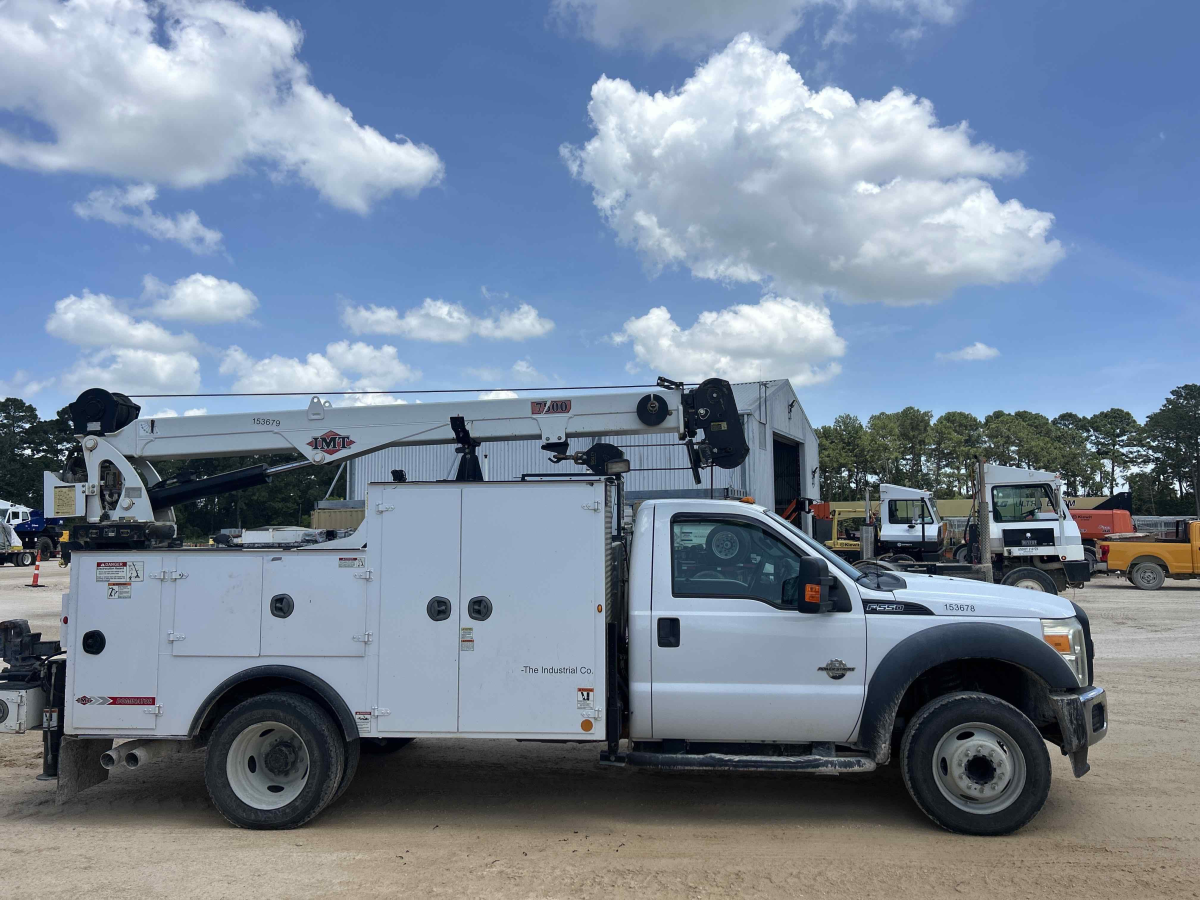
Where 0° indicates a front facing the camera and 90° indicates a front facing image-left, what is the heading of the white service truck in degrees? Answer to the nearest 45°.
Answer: approximately 270°

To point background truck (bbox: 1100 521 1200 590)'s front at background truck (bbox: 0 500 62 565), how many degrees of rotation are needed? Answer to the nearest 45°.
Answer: approximately 180°

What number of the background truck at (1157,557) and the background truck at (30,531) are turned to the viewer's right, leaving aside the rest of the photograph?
1

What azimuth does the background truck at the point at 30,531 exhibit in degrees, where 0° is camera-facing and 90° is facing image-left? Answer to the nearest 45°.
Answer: approximately 45°

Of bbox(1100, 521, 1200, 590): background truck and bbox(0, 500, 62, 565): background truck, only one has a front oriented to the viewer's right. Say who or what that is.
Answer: bbox(1100, 521, 1200, 590): background truck

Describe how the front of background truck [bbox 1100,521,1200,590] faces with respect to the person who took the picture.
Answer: facing to the right of the viewer

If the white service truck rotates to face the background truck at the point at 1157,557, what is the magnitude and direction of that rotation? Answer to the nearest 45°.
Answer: approximately 45° to its left

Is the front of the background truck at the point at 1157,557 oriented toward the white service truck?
no

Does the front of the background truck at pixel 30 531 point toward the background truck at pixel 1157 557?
no
